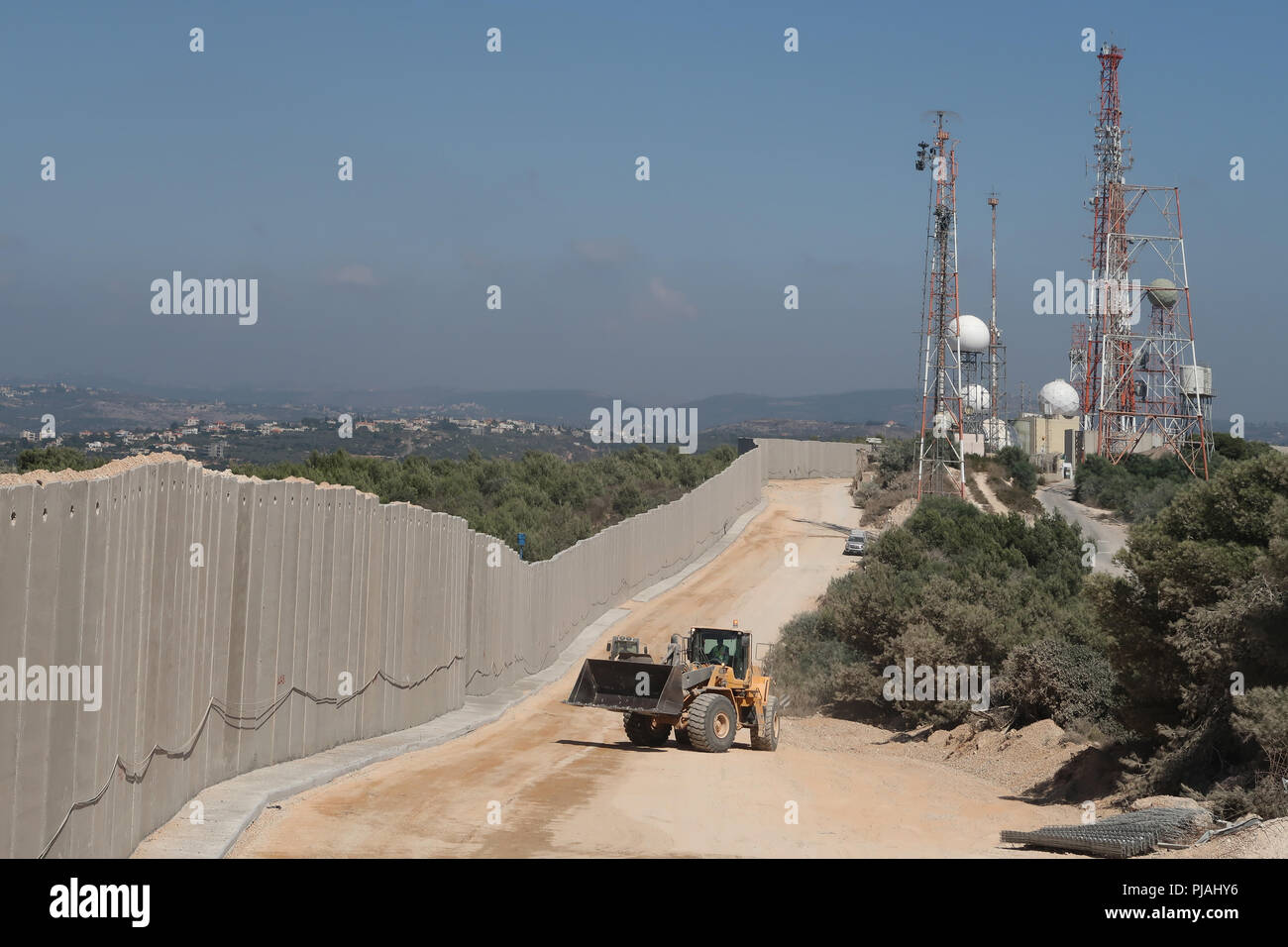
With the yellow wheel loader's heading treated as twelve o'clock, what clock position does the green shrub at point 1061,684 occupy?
The green shrub is roughly at 7 o'clock from the yellow wheel loader.

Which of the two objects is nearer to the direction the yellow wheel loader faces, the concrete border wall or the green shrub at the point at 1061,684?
the concrete border wall

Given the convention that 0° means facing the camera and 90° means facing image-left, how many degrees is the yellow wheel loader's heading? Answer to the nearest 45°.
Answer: approximately 45°

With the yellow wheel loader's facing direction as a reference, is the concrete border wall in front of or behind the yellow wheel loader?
in front
